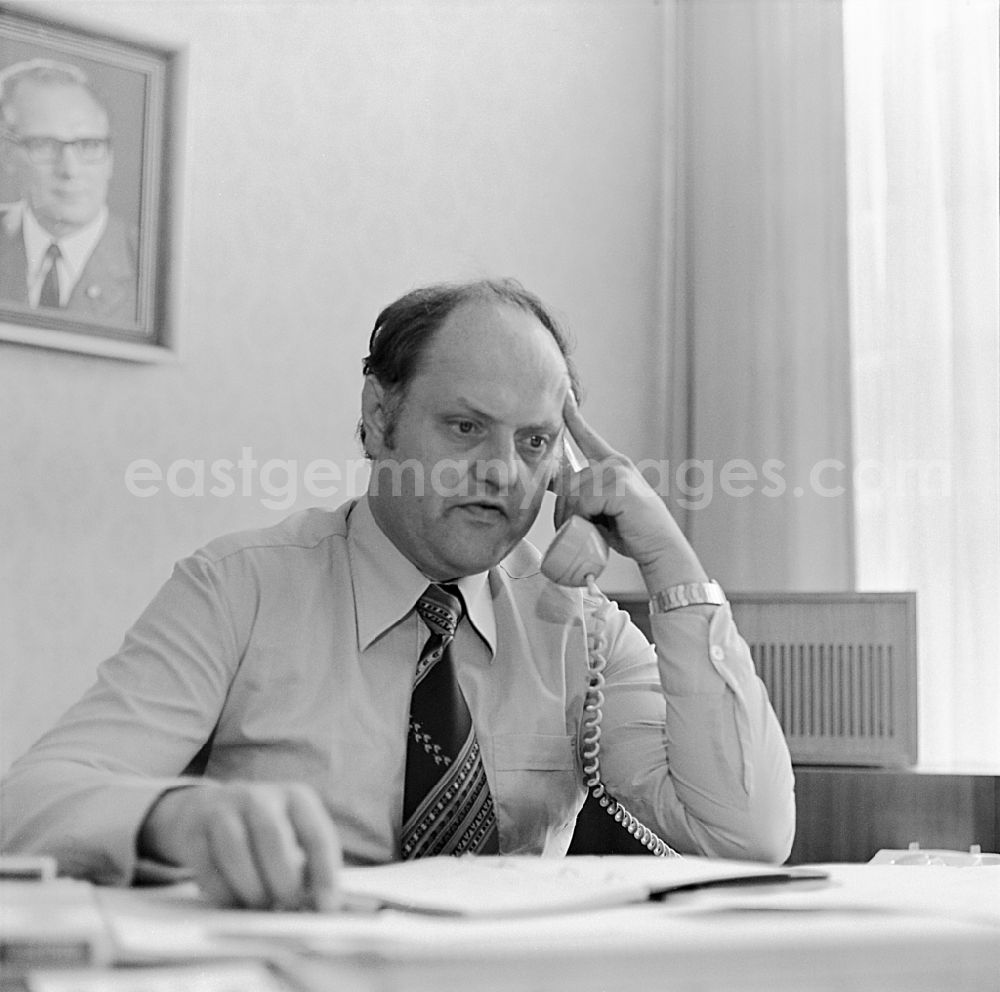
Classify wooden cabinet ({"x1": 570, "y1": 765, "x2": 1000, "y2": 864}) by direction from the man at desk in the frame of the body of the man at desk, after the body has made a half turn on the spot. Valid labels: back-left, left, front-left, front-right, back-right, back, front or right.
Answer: right

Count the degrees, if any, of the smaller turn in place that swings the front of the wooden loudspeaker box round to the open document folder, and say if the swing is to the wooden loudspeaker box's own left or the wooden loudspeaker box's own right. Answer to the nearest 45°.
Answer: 0° — it already faces it

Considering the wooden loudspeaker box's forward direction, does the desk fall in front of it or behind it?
in front

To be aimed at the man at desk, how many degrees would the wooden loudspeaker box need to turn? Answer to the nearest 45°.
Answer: approximately 45° to its right

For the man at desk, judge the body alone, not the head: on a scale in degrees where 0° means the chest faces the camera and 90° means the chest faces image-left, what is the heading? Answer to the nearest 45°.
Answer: approximately 315°

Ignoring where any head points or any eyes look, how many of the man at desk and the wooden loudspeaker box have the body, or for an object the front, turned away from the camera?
0

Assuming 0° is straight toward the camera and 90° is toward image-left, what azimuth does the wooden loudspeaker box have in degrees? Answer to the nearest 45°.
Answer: approximately 0°

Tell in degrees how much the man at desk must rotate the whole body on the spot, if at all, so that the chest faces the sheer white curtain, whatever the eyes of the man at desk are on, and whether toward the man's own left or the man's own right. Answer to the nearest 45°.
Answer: approximately 90° to the man's own left

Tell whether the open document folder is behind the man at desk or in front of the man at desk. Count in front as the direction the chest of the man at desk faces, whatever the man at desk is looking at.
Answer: in front
